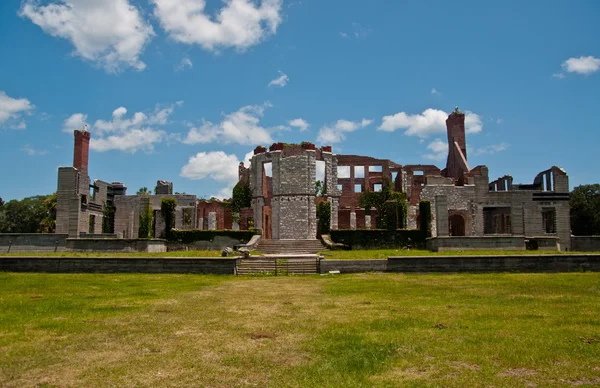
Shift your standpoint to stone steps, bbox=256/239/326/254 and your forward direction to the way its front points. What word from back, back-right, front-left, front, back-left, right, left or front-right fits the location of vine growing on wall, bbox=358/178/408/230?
back-left

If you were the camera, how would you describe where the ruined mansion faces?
facing the viewer

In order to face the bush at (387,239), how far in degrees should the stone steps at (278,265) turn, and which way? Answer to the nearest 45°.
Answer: approximately 135° to its left

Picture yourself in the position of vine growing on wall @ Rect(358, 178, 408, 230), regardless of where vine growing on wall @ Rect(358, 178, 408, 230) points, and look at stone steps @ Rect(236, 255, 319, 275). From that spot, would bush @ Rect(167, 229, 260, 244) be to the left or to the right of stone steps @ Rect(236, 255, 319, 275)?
right

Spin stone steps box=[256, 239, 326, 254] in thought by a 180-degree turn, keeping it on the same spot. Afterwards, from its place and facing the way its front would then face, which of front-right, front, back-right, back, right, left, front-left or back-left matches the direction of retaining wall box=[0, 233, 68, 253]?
left

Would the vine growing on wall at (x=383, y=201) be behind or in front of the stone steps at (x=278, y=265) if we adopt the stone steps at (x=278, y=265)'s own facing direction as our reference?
behind

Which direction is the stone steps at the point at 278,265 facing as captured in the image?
toward the camera

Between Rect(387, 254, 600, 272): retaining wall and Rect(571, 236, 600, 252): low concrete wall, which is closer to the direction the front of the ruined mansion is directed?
the retaining wall

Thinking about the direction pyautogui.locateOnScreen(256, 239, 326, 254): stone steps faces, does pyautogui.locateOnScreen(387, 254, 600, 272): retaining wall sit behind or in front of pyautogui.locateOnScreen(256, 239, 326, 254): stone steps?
in front

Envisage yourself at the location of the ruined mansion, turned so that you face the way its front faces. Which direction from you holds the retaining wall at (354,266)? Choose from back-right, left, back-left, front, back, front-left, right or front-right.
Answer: front

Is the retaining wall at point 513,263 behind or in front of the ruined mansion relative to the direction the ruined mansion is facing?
in front

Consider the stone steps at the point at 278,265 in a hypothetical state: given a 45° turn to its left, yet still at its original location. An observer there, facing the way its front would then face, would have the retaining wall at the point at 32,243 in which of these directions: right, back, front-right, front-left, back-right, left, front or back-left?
back

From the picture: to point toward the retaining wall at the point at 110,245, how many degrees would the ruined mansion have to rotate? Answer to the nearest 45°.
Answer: approximately 45° to its right

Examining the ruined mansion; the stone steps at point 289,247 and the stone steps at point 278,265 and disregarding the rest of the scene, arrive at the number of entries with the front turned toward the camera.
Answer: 3
